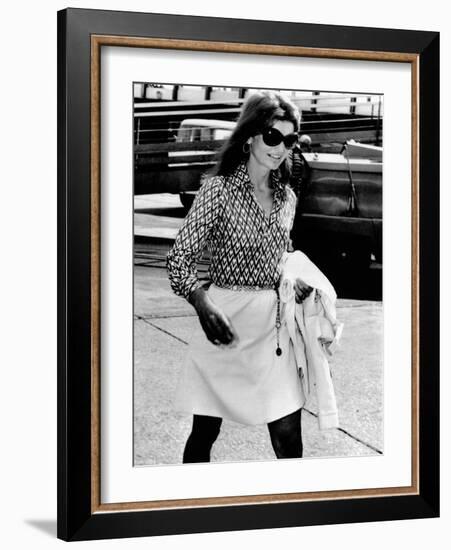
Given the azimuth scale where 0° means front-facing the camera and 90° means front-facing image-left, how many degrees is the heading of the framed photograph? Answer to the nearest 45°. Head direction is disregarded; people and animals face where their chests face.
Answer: approximately 315°
